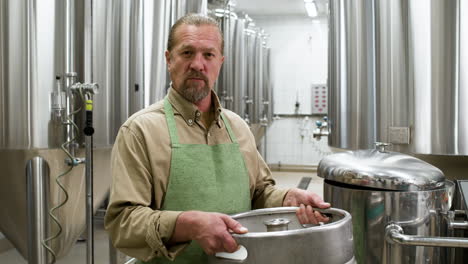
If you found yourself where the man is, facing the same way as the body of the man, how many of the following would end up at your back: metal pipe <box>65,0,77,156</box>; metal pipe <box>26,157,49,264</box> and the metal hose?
3

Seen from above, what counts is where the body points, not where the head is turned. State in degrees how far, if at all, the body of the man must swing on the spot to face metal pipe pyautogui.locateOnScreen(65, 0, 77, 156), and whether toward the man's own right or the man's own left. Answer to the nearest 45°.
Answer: approximately 180°

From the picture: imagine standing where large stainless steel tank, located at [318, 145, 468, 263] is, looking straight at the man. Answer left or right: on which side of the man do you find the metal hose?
right

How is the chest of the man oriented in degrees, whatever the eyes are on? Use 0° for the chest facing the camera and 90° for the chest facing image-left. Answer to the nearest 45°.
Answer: approximately 315°

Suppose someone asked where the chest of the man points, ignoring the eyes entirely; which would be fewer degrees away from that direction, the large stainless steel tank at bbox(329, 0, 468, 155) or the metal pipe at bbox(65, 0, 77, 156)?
the large stainless steel tank

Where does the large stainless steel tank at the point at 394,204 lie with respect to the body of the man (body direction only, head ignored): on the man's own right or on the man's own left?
on the man's own left

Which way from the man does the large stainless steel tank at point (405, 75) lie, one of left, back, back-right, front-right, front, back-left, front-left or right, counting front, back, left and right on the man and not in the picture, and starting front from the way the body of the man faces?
left

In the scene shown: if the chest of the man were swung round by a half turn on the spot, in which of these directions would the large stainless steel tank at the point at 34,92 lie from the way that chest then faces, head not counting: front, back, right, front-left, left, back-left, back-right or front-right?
front

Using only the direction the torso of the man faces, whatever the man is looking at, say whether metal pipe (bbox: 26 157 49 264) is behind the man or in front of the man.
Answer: behind

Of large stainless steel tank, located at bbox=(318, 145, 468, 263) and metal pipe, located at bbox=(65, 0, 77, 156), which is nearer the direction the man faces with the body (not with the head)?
the large stainless steel tank
